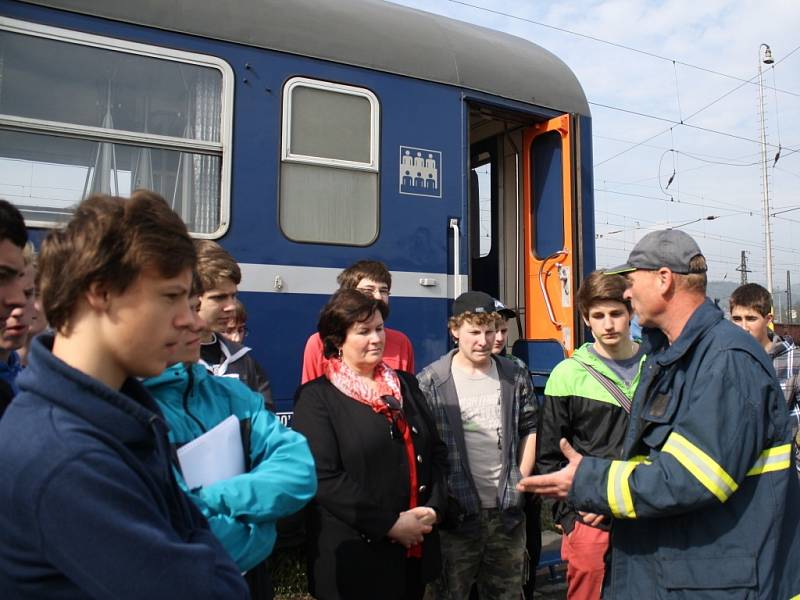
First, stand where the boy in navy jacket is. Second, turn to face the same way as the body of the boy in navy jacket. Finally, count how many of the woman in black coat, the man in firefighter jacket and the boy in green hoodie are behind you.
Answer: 0

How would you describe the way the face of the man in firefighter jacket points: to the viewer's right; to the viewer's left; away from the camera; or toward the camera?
to the viewer's left

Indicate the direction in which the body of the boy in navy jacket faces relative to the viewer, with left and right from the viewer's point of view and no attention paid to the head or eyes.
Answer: facing to the right of the viewer

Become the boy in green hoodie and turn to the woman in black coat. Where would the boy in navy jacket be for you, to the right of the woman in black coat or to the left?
left

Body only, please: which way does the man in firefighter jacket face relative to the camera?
to the viewer's left

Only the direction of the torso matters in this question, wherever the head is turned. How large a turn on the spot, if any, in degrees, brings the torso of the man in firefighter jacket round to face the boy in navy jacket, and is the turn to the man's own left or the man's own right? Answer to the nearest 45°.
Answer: approximately 45° to the man's own left

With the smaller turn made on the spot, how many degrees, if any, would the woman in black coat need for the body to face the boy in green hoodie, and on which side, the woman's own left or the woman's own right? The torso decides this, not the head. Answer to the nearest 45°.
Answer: approximately 45° to the woman's own left

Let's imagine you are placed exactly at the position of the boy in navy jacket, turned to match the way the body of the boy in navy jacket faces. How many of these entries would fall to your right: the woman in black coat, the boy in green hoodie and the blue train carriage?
0

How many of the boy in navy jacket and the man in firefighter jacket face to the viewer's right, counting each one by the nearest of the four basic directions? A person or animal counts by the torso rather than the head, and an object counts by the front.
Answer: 1

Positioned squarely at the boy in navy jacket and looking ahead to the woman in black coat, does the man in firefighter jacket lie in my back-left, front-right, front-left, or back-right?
front-right

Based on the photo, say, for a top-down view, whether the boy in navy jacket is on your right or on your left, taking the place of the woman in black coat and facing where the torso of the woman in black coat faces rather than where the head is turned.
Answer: on your right

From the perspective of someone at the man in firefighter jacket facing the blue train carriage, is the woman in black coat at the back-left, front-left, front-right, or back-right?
front-left

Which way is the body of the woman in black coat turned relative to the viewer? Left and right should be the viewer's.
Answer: facing the viewer and to the right of the viewer

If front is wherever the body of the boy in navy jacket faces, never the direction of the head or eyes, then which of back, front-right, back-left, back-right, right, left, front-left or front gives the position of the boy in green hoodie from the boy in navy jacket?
front-left

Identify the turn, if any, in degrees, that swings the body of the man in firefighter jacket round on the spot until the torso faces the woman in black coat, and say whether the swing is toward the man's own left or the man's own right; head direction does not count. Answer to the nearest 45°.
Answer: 0° — they already face them

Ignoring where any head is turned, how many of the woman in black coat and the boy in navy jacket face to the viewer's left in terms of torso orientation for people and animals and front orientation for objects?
0

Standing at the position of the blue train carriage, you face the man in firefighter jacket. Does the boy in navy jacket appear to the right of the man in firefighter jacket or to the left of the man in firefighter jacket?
right
